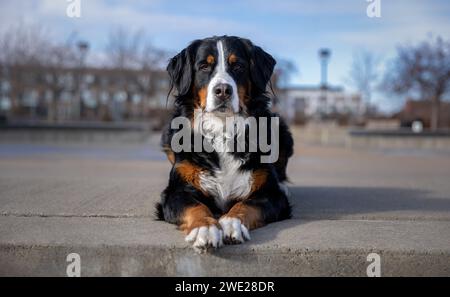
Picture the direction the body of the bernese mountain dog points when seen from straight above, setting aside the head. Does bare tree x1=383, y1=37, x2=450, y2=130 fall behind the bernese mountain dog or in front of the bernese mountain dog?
behind

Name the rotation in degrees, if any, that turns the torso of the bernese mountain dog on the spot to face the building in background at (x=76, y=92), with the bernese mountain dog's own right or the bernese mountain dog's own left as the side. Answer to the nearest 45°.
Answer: approximately 180°

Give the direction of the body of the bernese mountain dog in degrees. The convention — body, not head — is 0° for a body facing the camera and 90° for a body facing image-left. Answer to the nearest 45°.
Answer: approximately 0°
